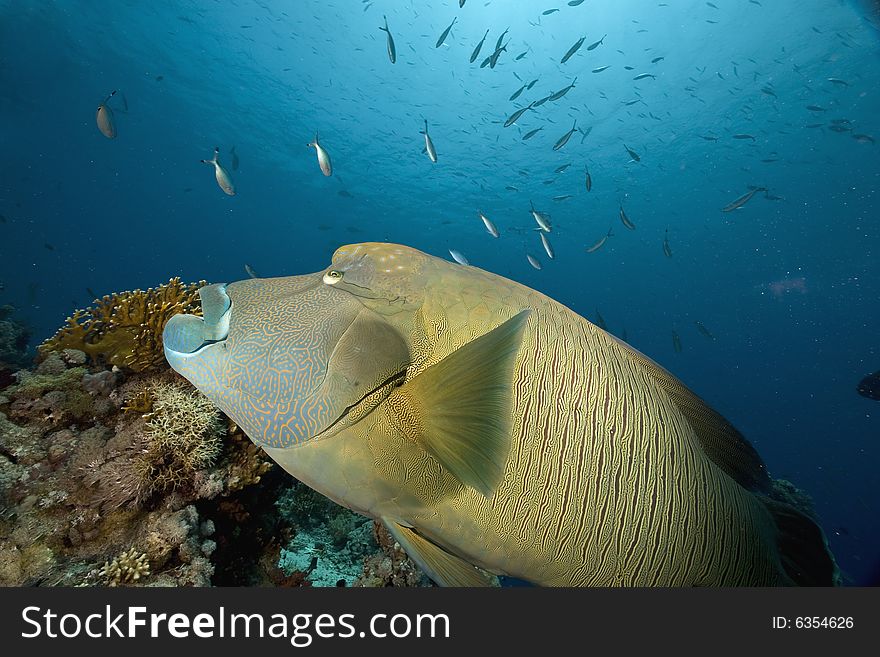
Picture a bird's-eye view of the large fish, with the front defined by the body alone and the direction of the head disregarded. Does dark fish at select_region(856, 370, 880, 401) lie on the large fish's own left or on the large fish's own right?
on the large fish's own right

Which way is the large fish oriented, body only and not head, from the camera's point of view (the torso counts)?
to the viewer's left

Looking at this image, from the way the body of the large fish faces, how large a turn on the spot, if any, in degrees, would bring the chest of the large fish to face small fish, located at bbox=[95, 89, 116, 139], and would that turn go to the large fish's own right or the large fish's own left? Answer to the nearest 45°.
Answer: approximately 45° to the large fish's own right
